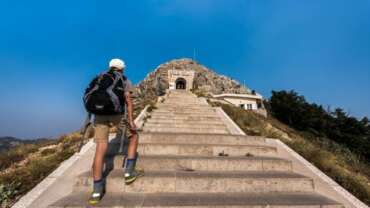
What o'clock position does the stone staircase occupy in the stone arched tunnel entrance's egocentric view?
The stone staircase is roughly at 12 o'clock from the stone arched tunnel entrance.

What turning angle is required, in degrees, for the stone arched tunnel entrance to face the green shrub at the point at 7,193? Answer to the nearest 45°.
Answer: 0° — it already faces it

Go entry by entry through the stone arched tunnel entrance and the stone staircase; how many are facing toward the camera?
2

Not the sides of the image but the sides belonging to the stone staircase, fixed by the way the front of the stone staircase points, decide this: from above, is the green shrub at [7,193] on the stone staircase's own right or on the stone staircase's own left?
on the stone staircase's own right

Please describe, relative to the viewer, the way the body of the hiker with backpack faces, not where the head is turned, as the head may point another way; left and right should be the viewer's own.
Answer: facing away from the viewer and to the right of the viewer

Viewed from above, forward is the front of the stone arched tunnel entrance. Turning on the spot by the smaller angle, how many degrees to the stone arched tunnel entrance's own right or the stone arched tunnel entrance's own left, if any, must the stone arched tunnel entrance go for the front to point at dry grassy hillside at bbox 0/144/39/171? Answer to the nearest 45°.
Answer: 0° — it already faces it

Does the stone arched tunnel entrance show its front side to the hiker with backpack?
yes

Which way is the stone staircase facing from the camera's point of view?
toward the camera

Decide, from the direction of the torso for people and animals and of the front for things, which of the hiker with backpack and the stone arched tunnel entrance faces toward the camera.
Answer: the stone arched tunnel entrance

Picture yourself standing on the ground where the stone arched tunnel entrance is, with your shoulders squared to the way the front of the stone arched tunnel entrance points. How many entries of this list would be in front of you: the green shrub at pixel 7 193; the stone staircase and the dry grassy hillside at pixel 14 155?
3

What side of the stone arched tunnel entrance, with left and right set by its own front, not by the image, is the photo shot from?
front

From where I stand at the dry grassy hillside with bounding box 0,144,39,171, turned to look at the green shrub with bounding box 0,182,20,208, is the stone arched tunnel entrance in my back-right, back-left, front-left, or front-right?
back-left

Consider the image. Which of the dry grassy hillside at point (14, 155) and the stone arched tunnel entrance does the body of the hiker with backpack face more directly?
the stone arched tunnel entrance

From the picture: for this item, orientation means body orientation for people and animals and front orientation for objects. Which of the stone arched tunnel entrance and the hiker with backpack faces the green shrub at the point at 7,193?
the stone arched tunnel entrance
